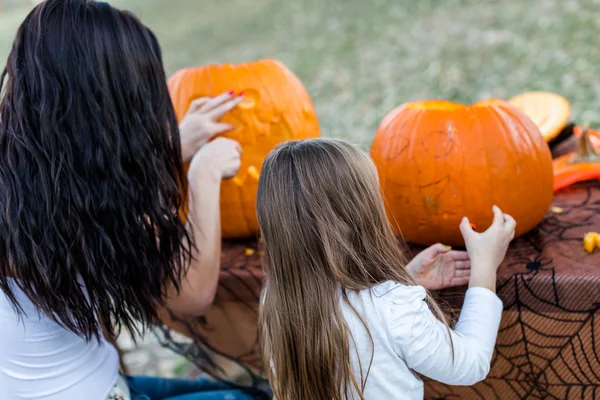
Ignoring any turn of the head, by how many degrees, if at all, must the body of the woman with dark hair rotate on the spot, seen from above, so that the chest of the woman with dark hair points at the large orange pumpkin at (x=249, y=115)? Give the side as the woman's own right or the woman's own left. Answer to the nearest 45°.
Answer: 0° — they already face it

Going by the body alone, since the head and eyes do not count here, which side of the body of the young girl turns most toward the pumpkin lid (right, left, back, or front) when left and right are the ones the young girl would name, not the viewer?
front

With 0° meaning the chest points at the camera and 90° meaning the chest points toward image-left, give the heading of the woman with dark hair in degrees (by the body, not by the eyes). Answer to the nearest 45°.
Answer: approximately 225°

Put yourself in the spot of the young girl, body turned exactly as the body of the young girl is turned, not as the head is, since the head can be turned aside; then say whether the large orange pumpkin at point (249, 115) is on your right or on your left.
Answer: on your left

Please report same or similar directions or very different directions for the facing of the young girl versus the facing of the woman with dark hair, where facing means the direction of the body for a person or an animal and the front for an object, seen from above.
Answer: same or similar directions

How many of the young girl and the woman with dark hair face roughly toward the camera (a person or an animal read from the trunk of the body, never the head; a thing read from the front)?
0

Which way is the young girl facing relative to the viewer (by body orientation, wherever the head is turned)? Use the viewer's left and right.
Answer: facing away from the viewer and to the right of the viewer

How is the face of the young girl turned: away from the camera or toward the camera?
away from the camera
